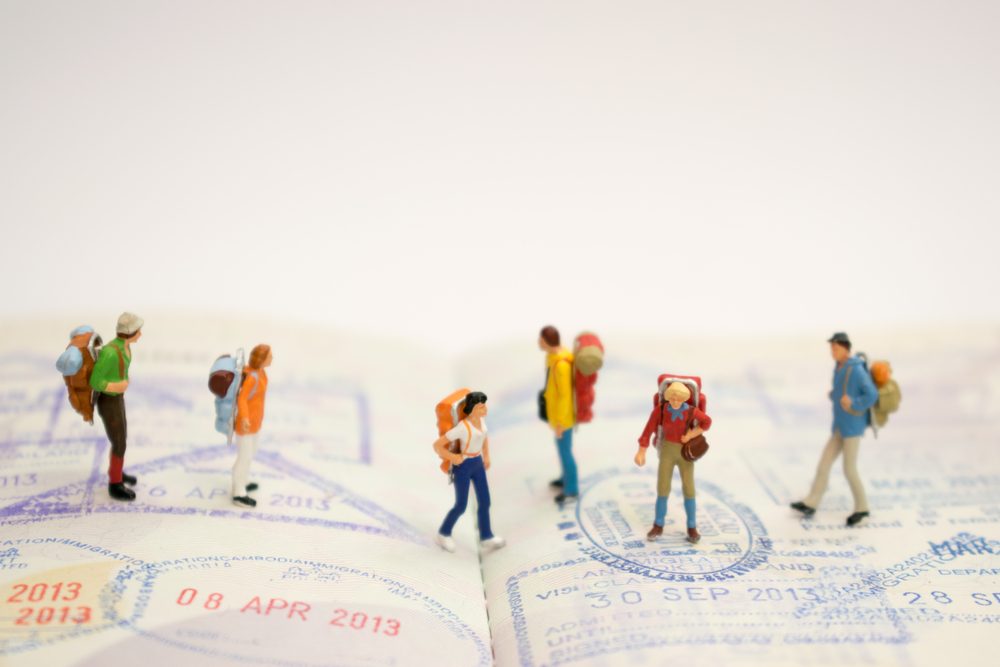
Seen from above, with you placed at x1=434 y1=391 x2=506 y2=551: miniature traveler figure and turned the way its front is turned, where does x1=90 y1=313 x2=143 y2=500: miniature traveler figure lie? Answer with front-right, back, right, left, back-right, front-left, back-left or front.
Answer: back-right

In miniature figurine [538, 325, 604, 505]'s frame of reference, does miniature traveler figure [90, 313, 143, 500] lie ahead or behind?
ahead

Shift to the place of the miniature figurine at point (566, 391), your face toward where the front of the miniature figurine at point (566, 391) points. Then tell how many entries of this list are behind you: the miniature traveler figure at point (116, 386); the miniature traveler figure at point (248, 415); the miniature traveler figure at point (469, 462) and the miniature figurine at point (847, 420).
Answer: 1

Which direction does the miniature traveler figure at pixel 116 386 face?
to the viewer's right

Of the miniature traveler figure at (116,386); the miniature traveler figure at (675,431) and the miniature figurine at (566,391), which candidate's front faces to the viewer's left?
the miniature figurine

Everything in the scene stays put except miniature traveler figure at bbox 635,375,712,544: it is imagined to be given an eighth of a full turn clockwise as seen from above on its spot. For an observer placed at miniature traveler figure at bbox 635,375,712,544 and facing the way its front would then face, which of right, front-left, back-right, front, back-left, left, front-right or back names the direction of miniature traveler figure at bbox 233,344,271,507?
front-right

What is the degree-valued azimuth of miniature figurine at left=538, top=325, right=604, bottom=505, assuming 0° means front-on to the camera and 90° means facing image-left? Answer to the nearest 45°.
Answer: approximately 90°

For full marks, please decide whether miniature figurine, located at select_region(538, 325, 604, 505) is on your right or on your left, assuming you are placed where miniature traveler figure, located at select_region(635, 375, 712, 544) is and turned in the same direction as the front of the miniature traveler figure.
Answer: on your right

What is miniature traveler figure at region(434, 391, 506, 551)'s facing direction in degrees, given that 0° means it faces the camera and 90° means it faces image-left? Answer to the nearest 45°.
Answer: approximately 315°

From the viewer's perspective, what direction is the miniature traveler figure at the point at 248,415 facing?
to the viewer's right

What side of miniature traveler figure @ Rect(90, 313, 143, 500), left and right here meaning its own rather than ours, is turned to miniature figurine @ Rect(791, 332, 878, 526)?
front

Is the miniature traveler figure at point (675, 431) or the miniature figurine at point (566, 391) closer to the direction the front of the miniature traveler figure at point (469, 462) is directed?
the miniature traveler figure

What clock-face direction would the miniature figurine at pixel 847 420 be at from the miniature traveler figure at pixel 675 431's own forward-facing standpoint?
The miniature figurine is roughly at 8 o'clock from the miniature traveler figure.

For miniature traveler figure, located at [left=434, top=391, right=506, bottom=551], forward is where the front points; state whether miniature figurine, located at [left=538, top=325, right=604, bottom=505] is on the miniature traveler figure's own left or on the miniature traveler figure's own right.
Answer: on the miniature traveler figure's own left

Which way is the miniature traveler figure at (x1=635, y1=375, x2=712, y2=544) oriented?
toward the camera

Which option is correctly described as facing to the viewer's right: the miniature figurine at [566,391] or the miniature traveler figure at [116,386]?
the miniature traveler figure

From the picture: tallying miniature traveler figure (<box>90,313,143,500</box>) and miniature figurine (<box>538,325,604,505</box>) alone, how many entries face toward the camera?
0

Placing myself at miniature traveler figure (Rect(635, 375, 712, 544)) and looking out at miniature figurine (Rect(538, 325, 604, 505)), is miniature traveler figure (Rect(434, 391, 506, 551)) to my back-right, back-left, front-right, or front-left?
front-left

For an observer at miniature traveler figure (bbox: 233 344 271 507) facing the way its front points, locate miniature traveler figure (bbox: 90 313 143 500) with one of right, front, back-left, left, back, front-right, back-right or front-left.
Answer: back

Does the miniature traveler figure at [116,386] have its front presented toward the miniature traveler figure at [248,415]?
yes

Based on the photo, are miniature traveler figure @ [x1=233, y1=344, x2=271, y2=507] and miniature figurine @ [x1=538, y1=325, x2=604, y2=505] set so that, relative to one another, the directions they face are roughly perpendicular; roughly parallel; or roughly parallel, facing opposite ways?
roughly parallel, facing opposite ways
